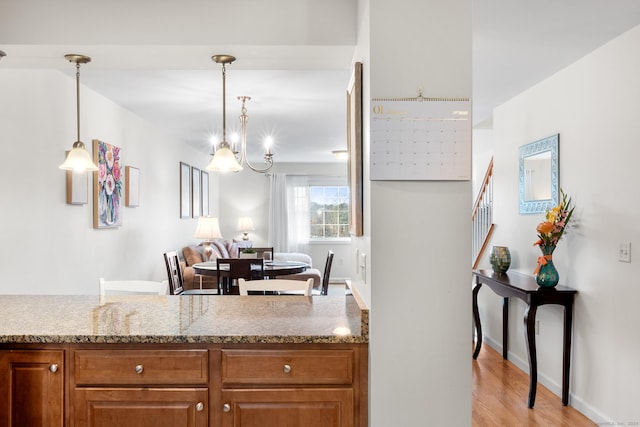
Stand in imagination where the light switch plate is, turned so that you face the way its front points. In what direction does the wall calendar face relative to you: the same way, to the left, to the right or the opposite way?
to the left

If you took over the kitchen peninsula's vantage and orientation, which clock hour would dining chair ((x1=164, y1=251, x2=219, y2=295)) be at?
The dining chair is roughly at 6 o'clock from the kitchen peninsula.

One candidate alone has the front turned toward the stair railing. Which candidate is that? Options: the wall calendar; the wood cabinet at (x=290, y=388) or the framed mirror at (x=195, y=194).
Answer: the framed mirror

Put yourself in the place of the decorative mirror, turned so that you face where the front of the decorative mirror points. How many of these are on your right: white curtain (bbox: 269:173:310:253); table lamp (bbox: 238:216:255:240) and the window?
3

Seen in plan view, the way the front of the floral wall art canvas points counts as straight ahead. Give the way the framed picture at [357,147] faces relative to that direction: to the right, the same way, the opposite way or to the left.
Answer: the opposite way

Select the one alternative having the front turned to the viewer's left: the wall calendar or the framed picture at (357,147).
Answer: the framed picture

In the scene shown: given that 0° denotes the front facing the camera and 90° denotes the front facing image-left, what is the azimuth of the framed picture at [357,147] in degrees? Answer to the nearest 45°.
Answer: approximately 90°
